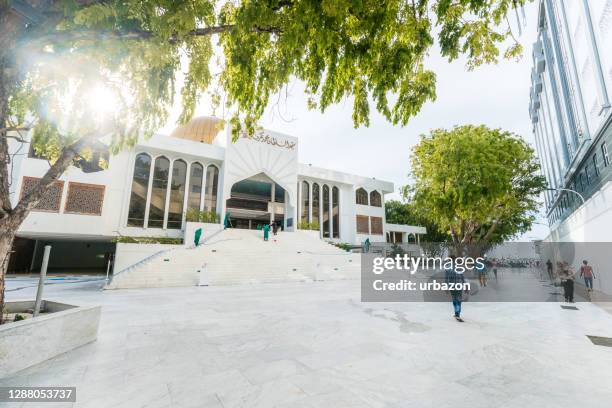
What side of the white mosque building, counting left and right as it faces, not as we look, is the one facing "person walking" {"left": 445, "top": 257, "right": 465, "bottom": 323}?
front

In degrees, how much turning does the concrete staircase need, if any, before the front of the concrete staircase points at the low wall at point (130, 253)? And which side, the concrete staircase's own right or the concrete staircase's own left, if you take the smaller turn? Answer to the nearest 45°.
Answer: approximately 90° to the concrete staircase's own right

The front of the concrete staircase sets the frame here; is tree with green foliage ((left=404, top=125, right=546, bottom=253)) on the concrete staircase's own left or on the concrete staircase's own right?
on the concrete staircase's own left

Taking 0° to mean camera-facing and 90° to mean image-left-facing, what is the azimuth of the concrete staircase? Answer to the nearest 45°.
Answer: approximately 0°

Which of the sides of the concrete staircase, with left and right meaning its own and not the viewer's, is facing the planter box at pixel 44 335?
front

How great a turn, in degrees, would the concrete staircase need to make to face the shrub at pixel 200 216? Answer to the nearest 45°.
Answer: approximately 135° to its right

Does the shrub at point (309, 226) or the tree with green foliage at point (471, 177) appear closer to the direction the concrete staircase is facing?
the tree with green foliage

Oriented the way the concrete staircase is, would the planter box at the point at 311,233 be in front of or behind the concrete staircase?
behind

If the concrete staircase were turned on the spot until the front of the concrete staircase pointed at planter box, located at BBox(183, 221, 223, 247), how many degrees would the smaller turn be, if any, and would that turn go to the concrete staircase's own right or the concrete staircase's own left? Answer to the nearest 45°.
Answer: approximately 135° to the concrete staircase's own right

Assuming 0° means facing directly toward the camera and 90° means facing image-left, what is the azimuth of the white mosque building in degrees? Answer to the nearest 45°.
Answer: approximately 315°

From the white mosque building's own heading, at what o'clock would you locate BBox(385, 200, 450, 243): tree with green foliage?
The tree with green foliage is roughly at 10 o'clock from the white mosque building.

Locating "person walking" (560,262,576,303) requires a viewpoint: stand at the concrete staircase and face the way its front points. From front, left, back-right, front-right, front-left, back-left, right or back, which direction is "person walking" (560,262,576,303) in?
front-left
